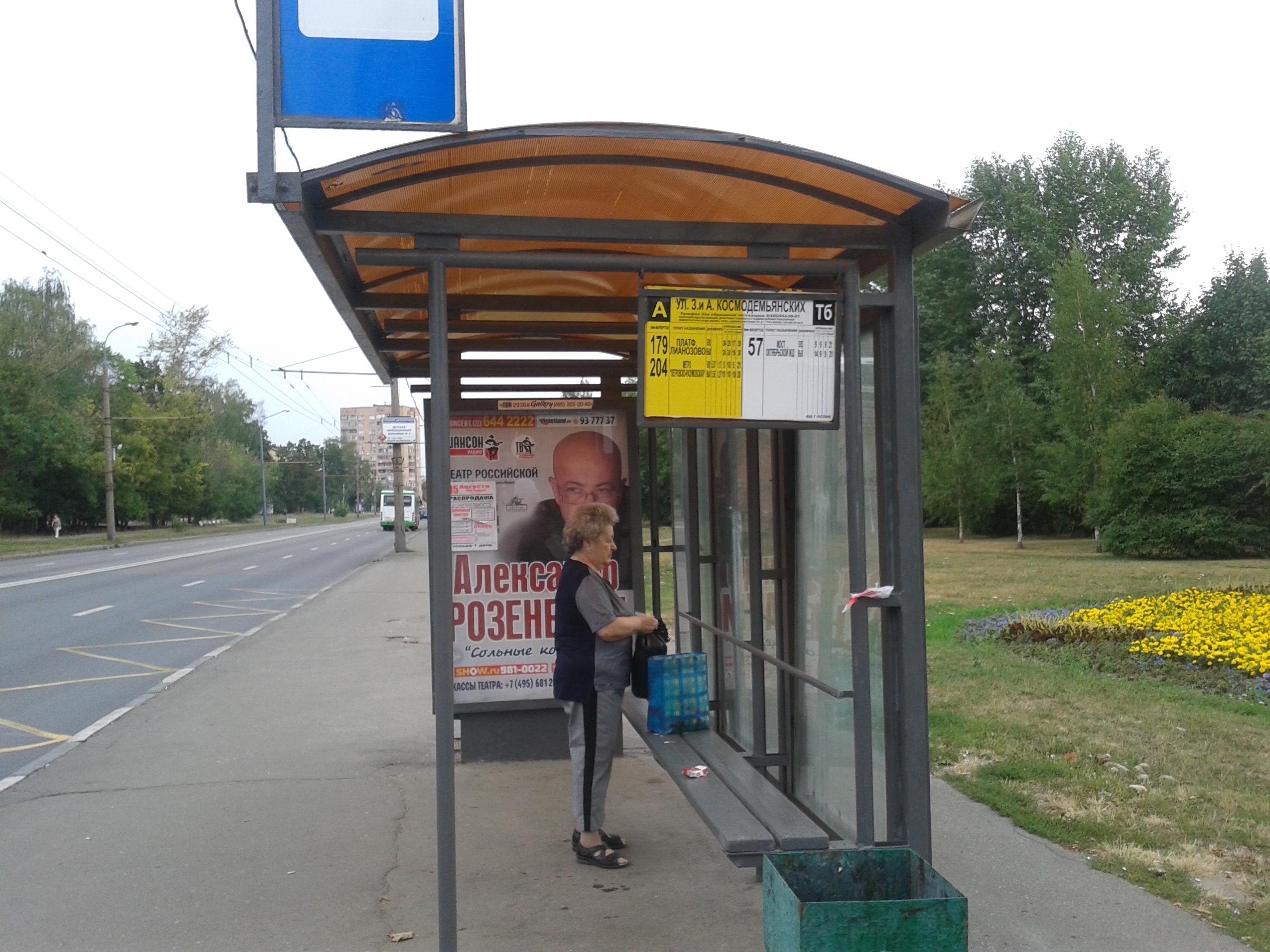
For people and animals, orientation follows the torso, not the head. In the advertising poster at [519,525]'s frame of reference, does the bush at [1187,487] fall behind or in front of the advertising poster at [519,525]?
behind

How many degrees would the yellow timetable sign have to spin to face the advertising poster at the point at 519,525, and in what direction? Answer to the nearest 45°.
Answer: approximately 135° to its right

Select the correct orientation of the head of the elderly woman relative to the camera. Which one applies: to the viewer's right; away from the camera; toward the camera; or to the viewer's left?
to the viewer's right

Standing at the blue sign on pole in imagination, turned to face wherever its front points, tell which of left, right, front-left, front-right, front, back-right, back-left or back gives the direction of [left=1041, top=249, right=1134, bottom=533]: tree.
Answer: back-left

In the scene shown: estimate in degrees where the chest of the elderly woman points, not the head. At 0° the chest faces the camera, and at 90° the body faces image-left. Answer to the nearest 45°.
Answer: approximately 270°

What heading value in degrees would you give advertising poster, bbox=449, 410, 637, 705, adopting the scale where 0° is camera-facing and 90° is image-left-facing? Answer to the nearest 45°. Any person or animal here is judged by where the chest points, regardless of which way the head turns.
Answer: approximately 0°

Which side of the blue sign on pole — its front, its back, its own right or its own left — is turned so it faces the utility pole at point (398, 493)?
back

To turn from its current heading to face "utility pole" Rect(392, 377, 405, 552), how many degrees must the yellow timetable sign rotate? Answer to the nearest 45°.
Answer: approximately 180°

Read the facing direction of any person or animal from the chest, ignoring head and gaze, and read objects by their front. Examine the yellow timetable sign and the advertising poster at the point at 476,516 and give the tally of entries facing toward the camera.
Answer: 2
